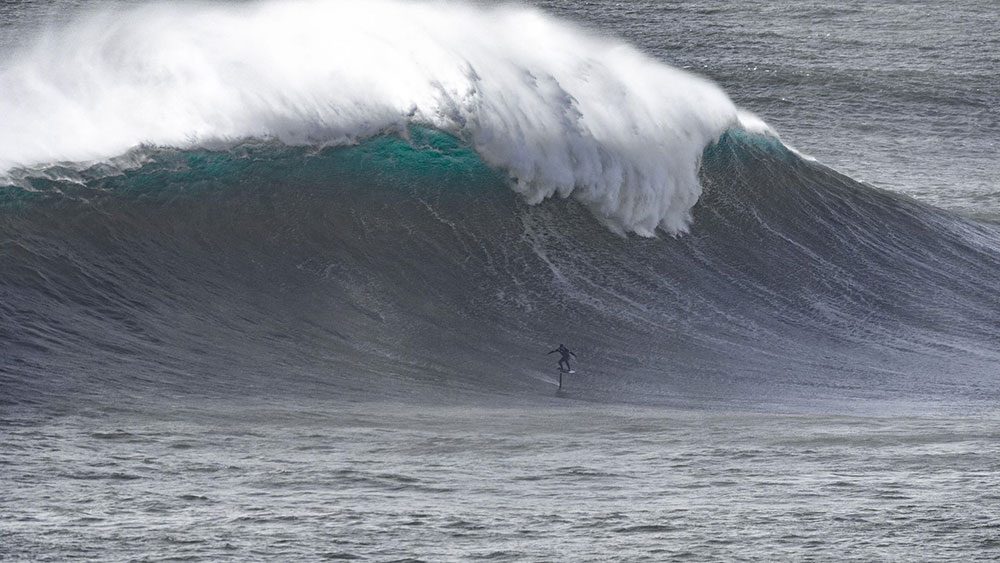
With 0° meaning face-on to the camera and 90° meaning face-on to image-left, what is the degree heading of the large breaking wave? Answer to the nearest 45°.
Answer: approximately 0°
